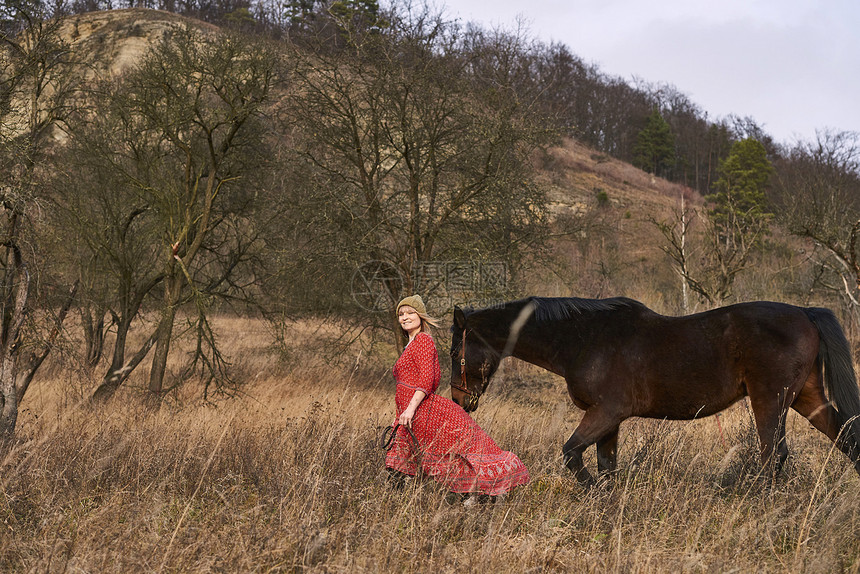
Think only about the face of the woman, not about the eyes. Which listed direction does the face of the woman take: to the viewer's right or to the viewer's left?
to the viewer's left

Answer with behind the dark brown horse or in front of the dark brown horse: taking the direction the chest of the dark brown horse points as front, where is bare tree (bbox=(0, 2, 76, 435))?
in front

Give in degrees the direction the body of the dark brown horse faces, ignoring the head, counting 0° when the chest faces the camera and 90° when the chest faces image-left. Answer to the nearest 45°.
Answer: approximately 90°
